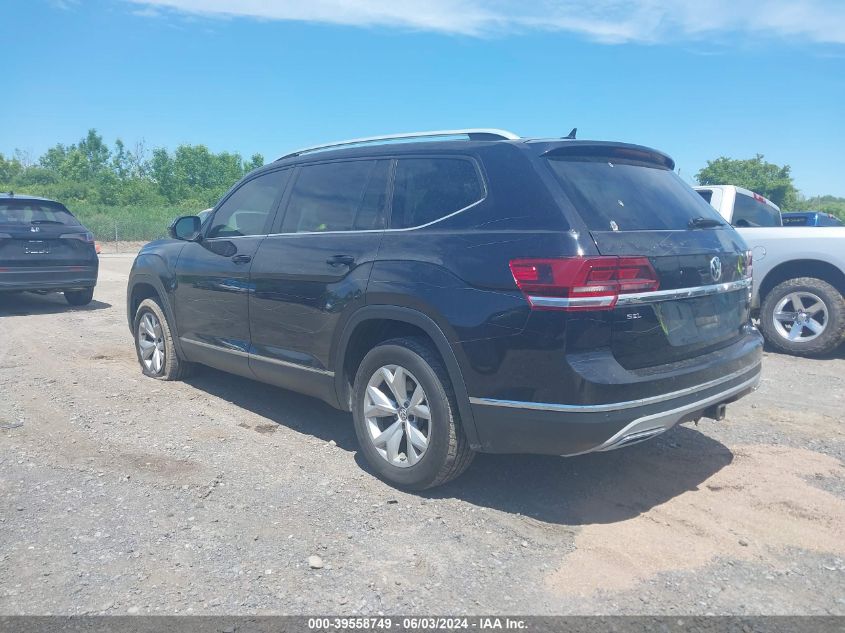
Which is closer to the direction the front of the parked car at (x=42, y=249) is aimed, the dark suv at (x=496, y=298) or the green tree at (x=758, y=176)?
the green tree

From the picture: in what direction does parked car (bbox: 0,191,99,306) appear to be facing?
away from the camera

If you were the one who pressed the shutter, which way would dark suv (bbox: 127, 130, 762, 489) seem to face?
facing away from the viewer and to the left of the viewer

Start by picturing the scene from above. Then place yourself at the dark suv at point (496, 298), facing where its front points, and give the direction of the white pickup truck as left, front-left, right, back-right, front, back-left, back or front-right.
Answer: right

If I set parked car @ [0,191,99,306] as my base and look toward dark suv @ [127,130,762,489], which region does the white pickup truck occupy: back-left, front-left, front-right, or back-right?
front-left

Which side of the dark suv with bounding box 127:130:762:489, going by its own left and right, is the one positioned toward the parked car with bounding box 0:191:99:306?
front

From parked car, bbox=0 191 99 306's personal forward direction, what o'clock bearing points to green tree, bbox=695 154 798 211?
The green tree is roughly at 2 o'clock from the parked car.

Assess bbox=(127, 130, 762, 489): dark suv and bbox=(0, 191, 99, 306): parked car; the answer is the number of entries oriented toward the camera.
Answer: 0

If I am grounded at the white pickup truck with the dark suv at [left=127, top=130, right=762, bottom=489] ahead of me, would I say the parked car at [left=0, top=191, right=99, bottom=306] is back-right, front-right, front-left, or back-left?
front-right

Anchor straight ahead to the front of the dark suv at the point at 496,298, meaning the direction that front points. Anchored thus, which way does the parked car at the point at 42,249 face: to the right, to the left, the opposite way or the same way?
the same way

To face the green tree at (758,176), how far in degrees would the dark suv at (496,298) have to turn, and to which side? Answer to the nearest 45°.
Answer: approximately 90° to its right

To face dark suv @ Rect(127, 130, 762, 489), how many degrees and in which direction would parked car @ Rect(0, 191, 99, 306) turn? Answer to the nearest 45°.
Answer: approximately 180°
